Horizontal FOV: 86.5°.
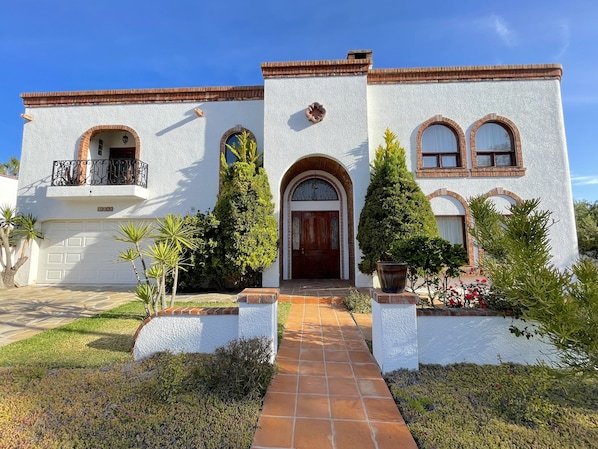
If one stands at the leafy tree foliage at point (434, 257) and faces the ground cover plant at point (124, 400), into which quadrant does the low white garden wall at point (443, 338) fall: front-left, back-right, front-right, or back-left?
front-left

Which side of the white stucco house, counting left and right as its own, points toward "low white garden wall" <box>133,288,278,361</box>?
front

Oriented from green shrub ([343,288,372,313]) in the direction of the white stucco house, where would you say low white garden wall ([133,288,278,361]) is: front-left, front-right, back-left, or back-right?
back-left

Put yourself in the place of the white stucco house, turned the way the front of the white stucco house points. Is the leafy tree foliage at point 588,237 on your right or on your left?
on your left

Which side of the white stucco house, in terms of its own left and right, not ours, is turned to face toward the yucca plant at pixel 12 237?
right

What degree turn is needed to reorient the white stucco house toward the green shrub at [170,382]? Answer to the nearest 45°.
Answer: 0° — it already faces it

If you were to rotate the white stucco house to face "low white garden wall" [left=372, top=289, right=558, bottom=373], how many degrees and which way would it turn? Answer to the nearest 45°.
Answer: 0° — it already faces it

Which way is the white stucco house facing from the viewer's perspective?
toward the camera

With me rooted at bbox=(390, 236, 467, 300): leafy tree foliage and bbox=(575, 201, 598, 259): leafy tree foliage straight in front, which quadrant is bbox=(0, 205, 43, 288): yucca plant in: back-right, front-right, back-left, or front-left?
back-left

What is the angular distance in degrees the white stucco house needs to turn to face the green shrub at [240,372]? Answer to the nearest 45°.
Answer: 0° — it already faces it

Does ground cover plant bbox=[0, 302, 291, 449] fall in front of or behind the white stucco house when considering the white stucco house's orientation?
in front

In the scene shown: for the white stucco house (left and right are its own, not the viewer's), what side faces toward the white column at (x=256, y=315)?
front

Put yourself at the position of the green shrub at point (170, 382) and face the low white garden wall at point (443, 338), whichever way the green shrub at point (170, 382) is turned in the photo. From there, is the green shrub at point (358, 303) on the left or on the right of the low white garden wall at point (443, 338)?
left

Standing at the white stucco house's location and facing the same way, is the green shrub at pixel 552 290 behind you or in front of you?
in front

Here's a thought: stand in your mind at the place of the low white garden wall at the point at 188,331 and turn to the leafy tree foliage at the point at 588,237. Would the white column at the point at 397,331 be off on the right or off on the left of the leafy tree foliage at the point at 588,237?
right

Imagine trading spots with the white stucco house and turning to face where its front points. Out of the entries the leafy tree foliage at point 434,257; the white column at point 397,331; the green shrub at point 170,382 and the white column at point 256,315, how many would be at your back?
0
